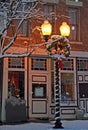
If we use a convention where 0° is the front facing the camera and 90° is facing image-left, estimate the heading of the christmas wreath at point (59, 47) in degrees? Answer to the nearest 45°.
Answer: approximately 0°

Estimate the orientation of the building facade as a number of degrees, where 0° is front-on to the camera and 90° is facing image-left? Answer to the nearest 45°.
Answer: approximately 0°

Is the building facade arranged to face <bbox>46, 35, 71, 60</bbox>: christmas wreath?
yes

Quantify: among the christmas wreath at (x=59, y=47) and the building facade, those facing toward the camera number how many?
2

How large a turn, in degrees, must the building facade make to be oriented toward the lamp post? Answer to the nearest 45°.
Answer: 0° — it already faces it

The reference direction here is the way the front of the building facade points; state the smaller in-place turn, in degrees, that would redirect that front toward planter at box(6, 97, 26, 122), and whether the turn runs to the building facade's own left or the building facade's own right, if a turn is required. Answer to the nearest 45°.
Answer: approximately 45° to the building facade's own right

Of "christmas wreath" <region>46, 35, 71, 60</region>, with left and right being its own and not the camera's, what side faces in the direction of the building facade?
back
